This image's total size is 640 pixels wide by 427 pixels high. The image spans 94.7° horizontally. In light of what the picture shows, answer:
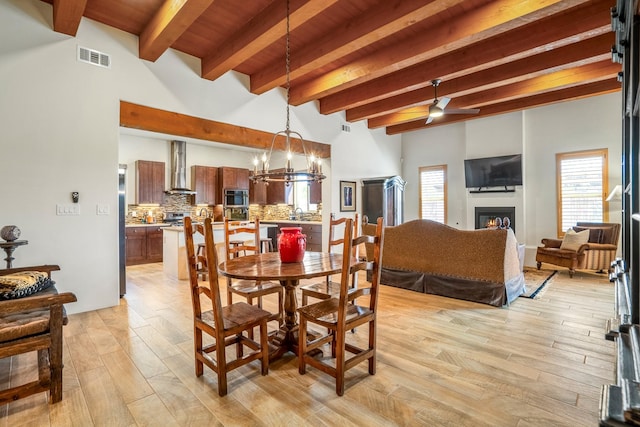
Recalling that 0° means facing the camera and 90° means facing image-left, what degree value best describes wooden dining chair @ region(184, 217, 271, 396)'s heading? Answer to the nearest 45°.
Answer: approximately 225°

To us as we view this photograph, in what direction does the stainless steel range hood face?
facing the viewer

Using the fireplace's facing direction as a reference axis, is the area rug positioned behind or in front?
in front

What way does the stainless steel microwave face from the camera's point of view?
toward the camera

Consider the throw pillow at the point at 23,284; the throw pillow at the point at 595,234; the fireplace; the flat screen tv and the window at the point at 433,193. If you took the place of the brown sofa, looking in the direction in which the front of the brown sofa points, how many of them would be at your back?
1

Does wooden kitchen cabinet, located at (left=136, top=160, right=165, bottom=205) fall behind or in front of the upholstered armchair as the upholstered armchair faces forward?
in front

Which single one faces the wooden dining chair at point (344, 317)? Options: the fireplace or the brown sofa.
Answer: the fireplace

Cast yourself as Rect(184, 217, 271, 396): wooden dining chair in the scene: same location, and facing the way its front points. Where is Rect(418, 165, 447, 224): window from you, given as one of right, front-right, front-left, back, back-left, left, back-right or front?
front

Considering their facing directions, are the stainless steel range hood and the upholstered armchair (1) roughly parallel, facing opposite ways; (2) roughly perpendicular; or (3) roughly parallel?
roughly perpendicular

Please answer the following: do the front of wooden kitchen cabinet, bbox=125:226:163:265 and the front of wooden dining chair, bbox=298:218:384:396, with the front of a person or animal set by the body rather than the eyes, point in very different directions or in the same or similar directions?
very different directions

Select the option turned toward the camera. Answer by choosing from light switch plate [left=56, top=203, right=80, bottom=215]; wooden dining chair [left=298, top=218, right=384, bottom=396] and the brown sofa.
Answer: the light switch plate

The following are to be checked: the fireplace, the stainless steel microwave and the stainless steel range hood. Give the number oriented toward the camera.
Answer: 3

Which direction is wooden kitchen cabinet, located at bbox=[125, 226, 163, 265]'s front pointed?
toward the camera
